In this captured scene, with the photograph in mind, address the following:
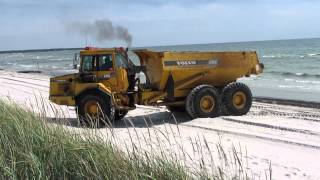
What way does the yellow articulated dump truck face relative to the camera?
to the viewer's left
